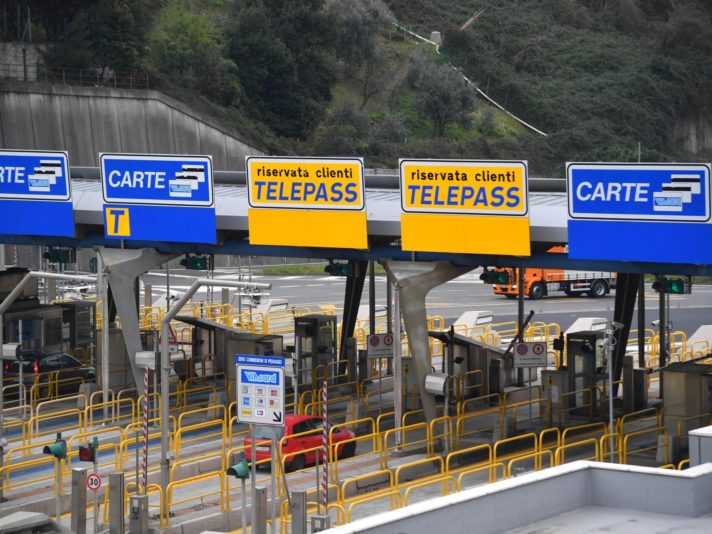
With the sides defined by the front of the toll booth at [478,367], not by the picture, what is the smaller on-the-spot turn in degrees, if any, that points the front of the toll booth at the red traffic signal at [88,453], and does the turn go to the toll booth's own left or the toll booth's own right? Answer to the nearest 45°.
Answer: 0° — it already faces it

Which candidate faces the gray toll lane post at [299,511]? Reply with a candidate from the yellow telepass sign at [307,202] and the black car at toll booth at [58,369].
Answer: the yellow telepass sign

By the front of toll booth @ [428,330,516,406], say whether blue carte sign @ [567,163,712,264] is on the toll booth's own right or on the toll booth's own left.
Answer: on the toll booth's own left

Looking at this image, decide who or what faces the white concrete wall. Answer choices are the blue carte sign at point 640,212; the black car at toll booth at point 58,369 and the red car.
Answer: the blue carte sign

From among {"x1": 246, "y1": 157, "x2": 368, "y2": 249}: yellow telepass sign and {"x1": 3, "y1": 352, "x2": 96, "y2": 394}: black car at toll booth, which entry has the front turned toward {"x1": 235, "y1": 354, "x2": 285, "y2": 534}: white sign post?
the yellow telepass sign

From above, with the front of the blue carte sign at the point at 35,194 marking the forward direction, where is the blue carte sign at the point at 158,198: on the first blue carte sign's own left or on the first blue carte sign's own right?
on the first blue carte sign's own left

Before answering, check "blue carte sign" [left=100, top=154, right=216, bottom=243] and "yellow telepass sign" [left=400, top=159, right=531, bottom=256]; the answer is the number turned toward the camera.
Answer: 2

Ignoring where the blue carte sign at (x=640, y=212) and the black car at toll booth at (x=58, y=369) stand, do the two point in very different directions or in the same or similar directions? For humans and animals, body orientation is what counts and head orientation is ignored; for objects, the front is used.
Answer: very different directions

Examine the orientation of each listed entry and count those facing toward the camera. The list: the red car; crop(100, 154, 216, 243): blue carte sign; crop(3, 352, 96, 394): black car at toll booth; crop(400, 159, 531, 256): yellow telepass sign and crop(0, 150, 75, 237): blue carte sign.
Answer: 3

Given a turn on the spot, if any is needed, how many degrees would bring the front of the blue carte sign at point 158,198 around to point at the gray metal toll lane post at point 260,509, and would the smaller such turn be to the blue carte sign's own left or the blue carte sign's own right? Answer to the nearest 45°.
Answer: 0° — it already faces it

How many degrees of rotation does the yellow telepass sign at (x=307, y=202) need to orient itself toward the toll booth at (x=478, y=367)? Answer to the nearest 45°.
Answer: approximately 135° to its left

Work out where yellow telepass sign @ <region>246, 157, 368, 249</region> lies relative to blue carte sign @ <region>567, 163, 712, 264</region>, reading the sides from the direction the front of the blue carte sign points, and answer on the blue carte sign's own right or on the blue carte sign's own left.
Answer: on the blue carte sign's own right
